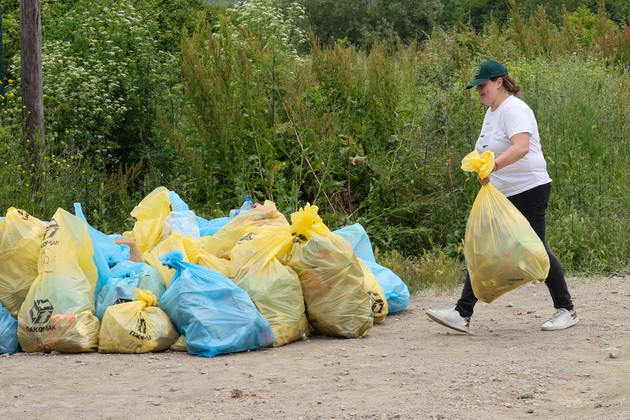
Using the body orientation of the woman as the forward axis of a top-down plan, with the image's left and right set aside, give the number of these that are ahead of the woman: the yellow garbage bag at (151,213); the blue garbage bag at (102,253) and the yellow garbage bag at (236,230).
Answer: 3

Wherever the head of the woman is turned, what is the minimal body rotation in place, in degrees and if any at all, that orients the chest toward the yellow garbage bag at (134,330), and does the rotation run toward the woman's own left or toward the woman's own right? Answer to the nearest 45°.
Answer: approximately 45° to the woman's own left

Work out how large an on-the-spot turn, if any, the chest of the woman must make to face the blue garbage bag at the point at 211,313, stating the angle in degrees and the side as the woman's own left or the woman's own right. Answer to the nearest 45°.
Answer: approximately 45° to the woman's own left

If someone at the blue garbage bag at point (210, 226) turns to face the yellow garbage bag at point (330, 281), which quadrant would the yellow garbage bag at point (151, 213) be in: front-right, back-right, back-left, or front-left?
back-right

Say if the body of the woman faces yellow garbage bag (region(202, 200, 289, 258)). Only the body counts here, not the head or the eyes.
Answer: yes

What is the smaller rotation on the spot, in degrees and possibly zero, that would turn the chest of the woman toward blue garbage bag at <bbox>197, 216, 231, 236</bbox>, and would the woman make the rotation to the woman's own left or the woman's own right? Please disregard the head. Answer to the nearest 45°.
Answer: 0° — they already face it

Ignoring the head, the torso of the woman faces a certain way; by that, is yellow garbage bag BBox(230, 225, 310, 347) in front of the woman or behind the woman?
in front

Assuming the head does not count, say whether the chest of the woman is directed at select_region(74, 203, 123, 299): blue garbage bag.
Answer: yes

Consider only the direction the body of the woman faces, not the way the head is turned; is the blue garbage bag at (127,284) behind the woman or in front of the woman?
in front

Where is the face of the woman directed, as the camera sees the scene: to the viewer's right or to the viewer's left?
to the viewer's left

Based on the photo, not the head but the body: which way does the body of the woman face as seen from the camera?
to the viewer's left

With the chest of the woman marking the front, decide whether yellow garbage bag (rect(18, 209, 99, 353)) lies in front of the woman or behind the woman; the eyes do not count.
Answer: in front

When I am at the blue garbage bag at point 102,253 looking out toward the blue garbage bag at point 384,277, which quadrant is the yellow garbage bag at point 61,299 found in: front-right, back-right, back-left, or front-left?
back-right
